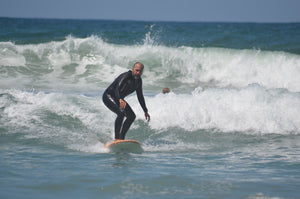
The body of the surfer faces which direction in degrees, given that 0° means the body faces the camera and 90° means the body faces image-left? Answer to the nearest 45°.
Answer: approximately 315°
